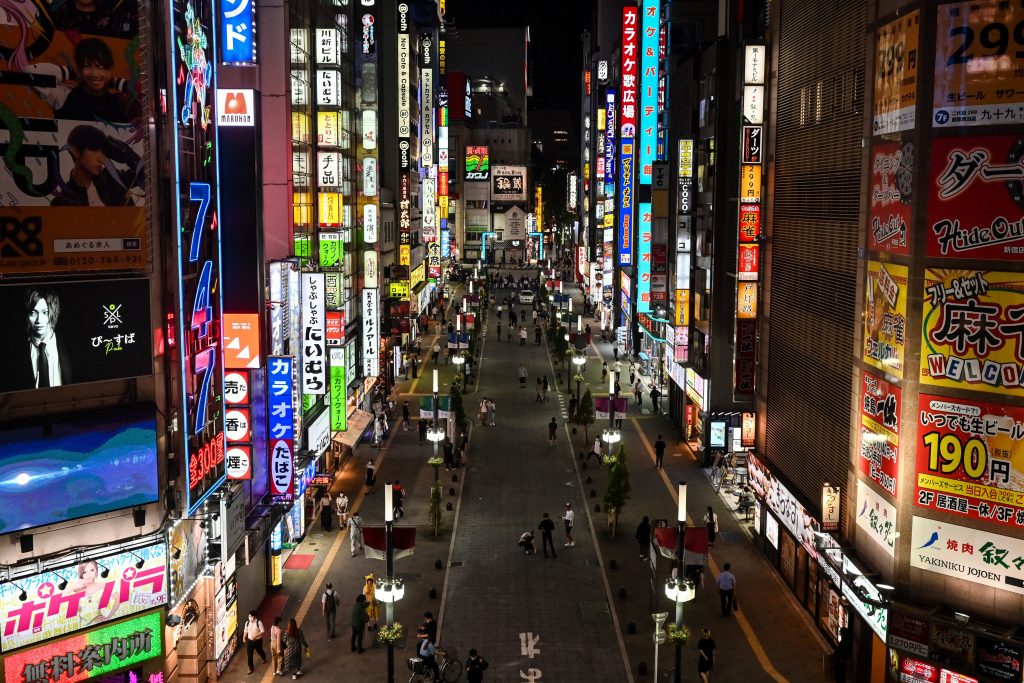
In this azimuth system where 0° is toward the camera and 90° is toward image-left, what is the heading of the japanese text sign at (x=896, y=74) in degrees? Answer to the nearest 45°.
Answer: approximately 45°

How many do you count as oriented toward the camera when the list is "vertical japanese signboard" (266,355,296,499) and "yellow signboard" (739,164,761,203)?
2

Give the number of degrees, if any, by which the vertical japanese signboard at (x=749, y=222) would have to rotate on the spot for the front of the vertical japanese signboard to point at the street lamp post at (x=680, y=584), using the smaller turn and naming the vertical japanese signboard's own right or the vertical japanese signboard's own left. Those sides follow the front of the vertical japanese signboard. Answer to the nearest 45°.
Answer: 0° — it already faces it

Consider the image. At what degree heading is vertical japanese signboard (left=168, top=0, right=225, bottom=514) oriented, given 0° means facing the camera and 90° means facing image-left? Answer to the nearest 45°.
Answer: approximately 315°

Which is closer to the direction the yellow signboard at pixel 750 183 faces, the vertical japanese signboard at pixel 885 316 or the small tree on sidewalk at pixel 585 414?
the vertical japanese signboard
